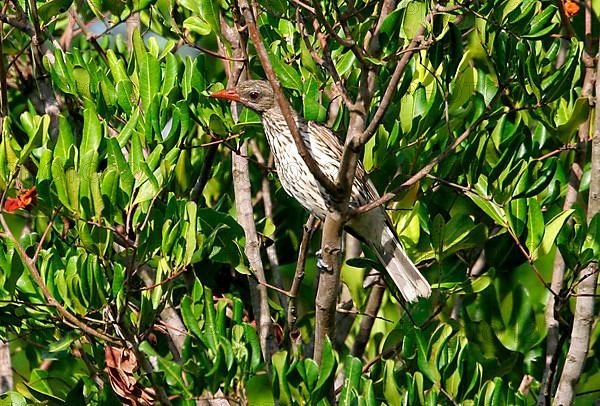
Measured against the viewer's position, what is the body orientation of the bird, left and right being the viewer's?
facing to the left of the viewer
